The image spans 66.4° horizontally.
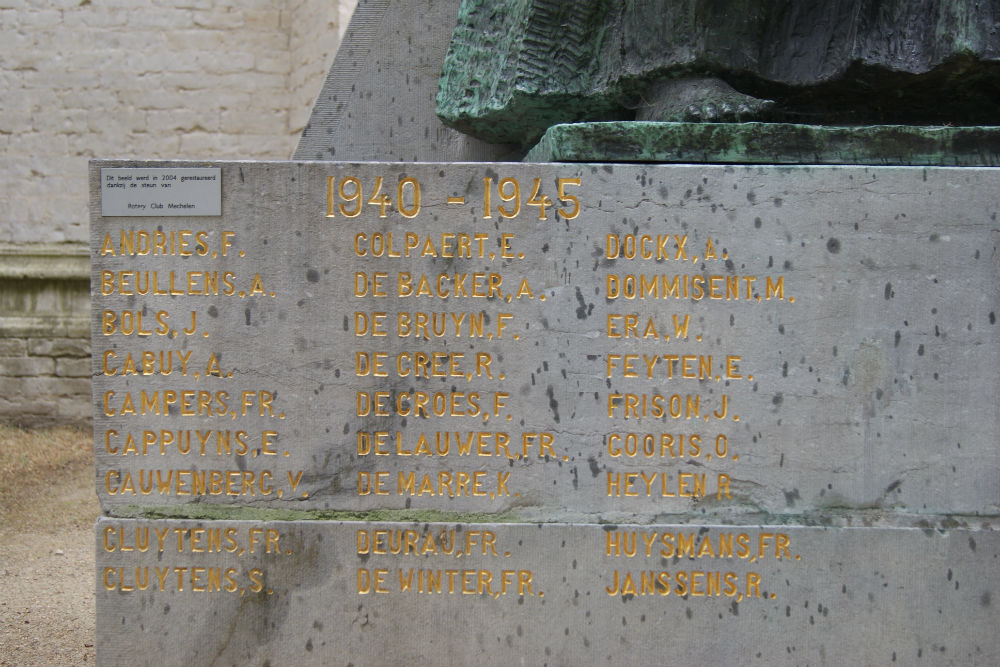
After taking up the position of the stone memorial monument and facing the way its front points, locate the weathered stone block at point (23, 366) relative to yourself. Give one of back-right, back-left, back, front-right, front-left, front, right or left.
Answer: back-right

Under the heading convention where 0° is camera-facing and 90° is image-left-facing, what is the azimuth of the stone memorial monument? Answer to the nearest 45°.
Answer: approximately 0°

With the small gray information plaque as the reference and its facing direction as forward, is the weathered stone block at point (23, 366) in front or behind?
behind

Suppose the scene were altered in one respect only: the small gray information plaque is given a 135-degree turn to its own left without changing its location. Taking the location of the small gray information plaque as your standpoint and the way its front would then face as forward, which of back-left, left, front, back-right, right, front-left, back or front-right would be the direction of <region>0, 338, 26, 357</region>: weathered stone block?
front-left

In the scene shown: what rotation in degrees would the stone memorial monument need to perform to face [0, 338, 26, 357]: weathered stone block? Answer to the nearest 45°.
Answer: approximately 135° to its right
